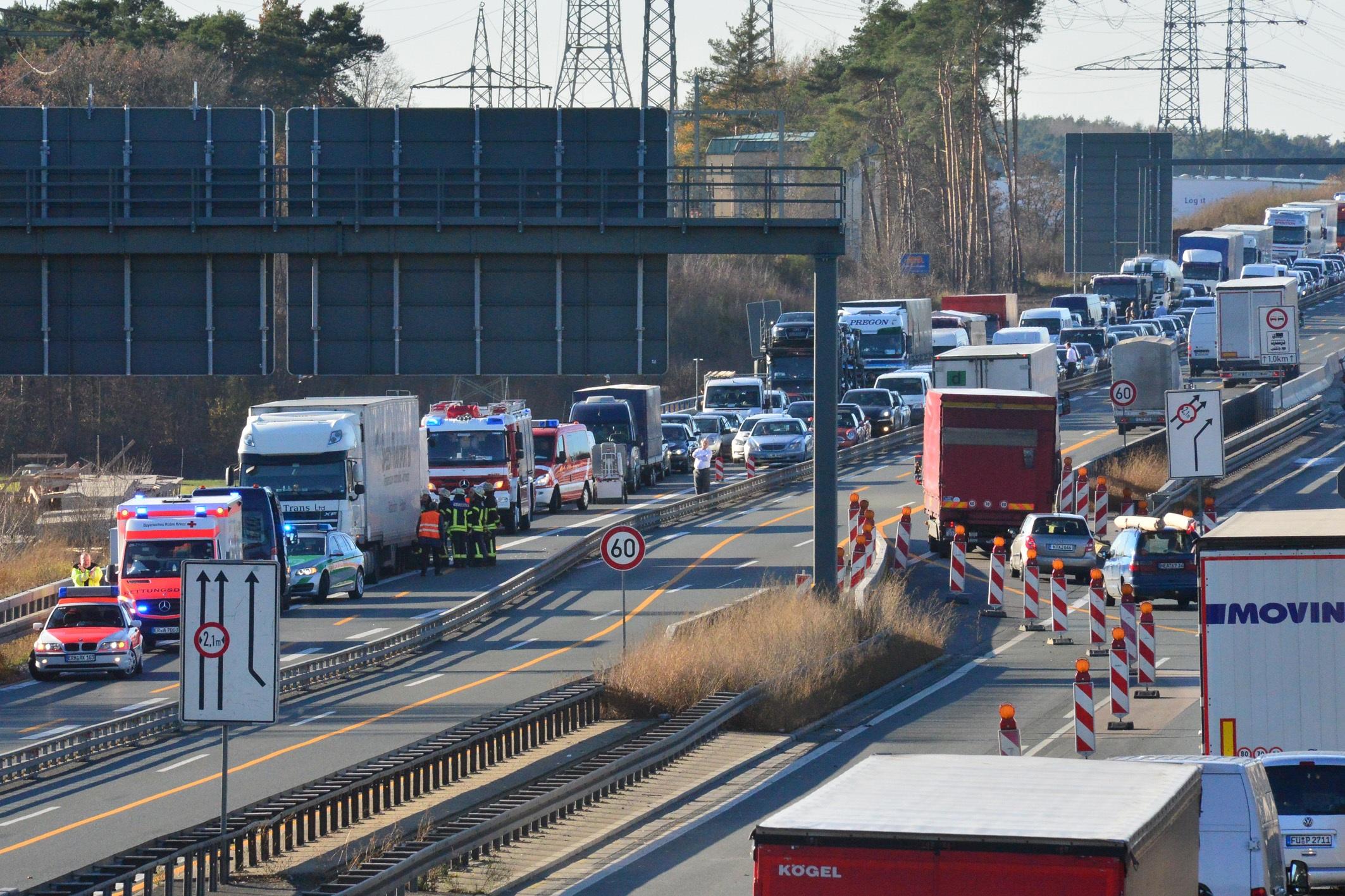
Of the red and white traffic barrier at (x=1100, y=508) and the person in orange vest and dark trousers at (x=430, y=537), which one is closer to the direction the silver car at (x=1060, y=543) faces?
the red and white traffic barrier

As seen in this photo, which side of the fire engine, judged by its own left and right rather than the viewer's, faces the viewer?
front

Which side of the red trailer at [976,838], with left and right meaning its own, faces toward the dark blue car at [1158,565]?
front

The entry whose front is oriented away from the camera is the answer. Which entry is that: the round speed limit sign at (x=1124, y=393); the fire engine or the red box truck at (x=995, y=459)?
the red box truck

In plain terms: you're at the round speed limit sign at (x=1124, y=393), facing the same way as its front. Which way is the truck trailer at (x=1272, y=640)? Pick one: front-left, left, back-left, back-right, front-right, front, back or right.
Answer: front

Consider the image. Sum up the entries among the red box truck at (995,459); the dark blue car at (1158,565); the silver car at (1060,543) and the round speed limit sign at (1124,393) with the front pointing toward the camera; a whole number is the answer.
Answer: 1

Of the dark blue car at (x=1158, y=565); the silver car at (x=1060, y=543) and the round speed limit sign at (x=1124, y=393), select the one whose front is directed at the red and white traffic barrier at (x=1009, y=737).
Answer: the round speed limit sign

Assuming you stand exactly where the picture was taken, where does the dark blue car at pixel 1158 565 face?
facing away from the viewer and to the left of the viewer

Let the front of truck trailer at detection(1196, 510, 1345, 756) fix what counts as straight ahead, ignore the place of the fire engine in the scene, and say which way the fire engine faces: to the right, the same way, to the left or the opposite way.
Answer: the opposite way

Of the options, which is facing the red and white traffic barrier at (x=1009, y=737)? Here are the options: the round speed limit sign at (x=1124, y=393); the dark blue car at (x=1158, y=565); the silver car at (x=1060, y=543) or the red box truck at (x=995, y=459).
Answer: the round speed limit sign

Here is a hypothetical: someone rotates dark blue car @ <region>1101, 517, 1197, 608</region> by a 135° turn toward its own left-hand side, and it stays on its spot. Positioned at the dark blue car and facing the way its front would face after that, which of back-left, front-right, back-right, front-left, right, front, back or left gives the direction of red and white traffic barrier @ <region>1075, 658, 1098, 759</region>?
front

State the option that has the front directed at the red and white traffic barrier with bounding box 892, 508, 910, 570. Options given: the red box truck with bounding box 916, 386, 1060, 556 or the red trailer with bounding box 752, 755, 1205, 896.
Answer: the red trailer

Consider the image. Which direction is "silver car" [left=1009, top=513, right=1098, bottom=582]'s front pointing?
away from the camera

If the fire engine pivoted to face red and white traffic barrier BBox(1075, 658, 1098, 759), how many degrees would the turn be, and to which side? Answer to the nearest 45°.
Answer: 0° — it already faces it

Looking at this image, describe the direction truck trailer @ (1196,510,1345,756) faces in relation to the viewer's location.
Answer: facing away from the viewer

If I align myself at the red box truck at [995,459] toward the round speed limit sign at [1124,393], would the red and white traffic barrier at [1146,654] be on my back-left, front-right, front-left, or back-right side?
back-right

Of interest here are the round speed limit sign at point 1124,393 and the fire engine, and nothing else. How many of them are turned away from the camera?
0

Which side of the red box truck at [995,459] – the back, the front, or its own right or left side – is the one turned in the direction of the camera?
back

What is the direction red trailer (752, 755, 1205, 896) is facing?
away from the camera

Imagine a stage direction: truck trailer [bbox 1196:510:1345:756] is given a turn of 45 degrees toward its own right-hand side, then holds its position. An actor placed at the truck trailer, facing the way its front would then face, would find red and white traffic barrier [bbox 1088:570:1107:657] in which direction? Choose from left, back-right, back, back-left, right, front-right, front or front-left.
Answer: front-left

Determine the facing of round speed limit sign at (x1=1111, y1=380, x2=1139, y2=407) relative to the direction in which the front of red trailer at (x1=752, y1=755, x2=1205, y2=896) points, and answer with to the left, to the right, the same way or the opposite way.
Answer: the opposite way

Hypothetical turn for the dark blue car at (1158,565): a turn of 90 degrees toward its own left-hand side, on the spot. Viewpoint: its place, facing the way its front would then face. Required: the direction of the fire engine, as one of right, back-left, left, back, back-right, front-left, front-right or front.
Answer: right
